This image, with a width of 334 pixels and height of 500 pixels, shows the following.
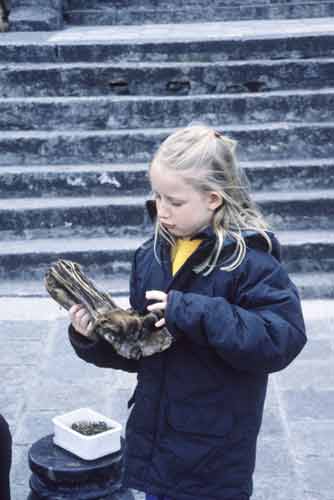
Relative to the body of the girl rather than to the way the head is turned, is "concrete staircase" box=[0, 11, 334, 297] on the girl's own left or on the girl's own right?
on the girl's own right

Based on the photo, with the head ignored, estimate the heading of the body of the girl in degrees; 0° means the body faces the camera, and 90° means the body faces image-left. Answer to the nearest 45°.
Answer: approximately 45°

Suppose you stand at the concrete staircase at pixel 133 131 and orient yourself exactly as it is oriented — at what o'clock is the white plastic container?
The white plastic container is roughly at 12 o'clock from the concrete staircase.

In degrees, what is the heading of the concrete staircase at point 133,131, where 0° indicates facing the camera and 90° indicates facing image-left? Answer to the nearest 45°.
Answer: approximately 0°

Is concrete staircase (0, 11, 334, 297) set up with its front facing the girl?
yes
